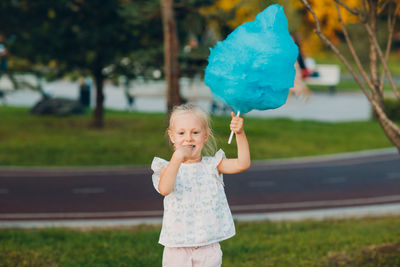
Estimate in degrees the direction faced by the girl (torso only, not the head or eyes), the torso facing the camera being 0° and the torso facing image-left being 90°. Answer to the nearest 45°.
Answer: approximately 0°

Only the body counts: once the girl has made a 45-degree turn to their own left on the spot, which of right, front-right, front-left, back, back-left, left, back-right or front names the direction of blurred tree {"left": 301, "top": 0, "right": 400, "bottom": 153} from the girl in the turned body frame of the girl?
left

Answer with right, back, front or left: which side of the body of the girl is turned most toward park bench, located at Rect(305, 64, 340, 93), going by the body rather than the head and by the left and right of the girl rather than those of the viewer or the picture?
back

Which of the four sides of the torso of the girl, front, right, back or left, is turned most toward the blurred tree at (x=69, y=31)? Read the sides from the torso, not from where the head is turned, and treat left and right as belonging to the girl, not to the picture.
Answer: back
